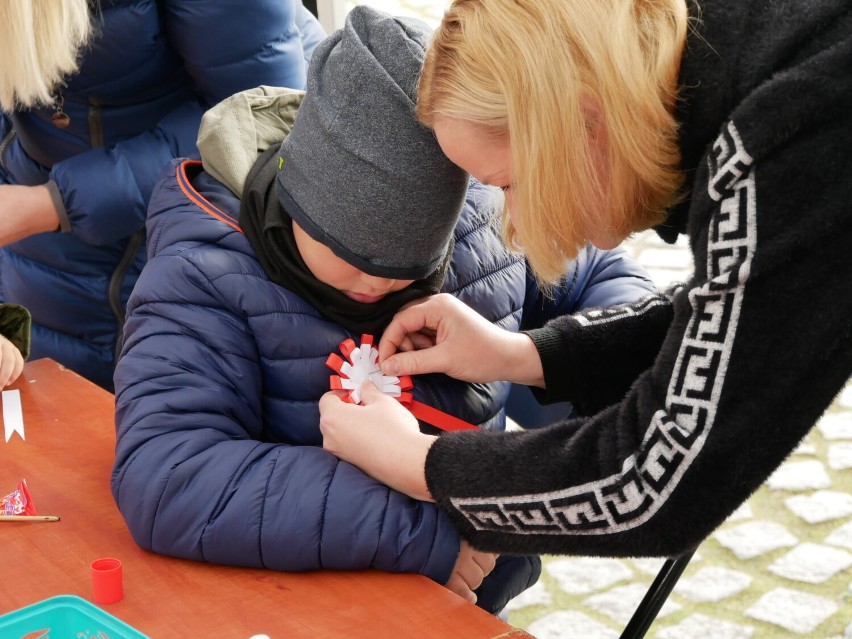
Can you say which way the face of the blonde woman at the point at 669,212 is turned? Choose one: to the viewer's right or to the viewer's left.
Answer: to the viewer's left

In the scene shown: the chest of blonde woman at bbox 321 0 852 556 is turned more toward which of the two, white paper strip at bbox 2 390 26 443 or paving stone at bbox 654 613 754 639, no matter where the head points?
the white paper strip

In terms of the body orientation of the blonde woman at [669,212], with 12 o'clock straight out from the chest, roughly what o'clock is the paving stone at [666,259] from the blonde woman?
The paving stone is roughly at 3 o'clock from the blonde woman.

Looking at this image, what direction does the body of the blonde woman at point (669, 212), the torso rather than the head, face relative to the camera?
to the viewer's left
